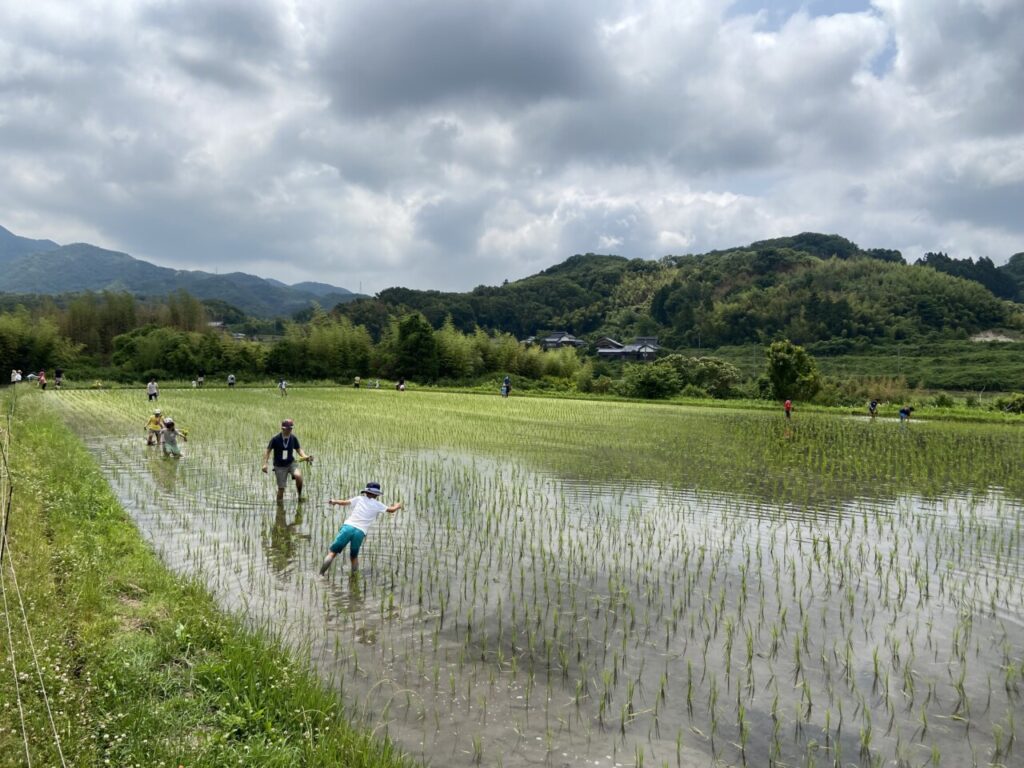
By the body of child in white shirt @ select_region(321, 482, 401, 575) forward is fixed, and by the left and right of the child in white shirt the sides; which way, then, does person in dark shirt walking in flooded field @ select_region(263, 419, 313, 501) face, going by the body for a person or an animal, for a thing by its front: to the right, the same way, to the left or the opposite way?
the opposite way

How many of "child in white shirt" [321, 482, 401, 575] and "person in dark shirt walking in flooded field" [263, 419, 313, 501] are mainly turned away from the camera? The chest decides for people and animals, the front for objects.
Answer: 1

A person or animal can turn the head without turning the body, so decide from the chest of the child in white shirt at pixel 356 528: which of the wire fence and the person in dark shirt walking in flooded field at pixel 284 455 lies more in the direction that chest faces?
the person in dark shirt walking in flooded field

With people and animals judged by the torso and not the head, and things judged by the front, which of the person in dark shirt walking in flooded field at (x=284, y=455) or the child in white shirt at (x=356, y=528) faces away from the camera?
the child in white shirt

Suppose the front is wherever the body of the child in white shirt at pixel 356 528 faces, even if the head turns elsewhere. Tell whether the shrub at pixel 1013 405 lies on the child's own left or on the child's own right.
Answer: on the child's own right

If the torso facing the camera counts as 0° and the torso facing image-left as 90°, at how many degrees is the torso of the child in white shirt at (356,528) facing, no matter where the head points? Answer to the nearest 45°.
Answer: approximately 180°

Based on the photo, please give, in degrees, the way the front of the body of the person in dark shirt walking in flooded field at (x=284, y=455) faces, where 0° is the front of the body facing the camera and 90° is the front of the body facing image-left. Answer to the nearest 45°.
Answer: approximately 0°

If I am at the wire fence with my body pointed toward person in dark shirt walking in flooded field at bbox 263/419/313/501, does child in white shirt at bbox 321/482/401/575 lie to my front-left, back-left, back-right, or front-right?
front-right

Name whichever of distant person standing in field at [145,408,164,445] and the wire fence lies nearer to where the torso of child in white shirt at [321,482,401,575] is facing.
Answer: the distant person standing in field
